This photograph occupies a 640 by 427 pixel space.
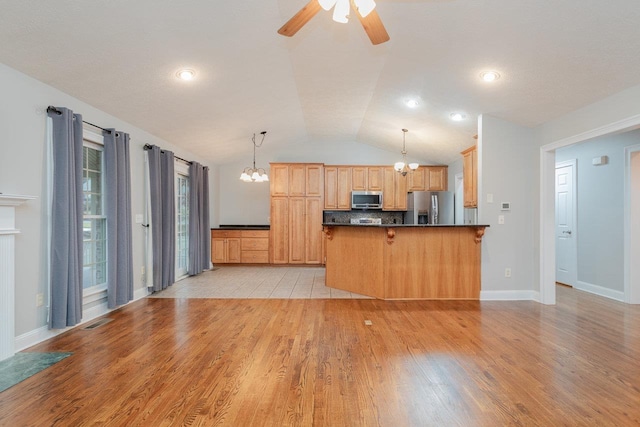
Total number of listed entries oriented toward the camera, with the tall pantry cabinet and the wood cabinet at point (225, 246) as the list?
2

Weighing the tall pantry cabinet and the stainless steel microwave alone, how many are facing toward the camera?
2

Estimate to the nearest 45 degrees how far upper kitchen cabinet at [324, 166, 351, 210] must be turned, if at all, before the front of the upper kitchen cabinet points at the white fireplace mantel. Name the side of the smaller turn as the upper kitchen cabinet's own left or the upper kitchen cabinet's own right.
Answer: approximately 45° to the upper kitchen cabinet's own right

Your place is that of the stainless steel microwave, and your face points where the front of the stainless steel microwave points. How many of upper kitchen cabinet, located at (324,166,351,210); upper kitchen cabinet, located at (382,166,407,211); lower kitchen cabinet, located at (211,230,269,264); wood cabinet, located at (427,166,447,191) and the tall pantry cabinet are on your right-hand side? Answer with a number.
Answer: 3

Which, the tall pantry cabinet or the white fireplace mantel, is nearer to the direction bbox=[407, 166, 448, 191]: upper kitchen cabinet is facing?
the white fireplace mantel

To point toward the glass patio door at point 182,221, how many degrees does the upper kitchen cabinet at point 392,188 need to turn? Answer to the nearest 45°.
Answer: approximately 45° to its right

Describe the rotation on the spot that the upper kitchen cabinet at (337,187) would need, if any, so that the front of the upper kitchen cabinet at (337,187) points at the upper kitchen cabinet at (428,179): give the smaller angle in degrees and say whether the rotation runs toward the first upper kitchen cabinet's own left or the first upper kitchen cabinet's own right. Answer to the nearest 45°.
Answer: approximately 90° to the first upper kitchen cabinet's own left
